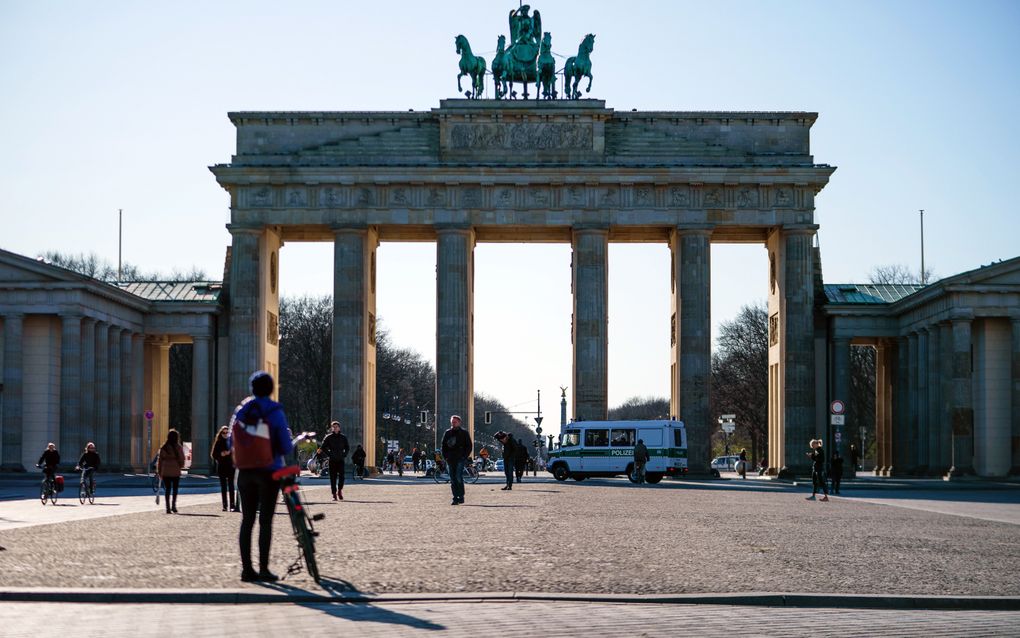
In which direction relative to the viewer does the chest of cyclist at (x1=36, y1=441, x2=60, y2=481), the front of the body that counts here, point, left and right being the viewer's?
facing the viewer

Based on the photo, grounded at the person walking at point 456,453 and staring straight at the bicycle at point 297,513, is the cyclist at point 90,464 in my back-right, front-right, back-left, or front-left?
back-right

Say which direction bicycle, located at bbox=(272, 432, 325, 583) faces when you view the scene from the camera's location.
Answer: facing away from the viewer

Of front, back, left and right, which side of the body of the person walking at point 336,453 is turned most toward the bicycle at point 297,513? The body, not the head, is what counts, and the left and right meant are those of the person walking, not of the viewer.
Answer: front

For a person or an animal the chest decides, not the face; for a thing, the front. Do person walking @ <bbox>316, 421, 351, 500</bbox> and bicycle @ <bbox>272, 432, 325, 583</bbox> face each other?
yes

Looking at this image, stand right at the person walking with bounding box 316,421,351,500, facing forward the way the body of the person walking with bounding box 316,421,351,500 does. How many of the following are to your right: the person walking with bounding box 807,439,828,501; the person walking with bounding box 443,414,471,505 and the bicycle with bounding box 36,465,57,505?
1

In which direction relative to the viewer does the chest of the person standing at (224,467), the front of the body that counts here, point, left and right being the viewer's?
facing the viewer and to the right of the viewer

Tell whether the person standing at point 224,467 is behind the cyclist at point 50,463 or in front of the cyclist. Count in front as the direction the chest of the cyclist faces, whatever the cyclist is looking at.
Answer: in front

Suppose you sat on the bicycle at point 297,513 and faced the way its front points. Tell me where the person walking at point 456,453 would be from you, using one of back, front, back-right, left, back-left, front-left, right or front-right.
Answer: front

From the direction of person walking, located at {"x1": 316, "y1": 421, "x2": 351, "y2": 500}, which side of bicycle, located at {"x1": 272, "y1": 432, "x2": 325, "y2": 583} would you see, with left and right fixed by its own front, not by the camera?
front

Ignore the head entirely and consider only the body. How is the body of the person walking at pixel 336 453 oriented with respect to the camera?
toward the camera

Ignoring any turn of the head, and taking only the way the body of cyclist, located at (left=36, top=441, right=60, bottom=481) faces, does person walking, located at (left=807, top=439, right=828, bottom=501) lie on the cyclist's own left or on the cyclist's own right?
on the cyclist's own left

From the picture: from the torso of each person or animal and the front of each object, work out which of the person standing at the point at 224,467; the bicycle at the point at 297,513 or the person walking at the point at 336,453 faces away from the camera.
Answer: the bicycle

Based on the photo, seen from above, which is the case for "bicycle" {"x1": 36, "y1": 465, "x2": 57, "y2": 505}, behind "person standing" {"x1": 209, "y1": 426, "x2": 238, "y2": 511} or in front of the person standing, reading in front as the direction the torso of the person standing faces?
behind

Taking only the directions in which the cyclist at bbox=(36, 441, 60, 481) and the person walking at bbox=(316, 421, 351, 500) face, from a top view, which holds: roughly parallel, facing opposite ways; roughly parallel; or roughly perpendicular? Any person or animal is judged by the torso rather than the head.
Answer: roughly parallel
